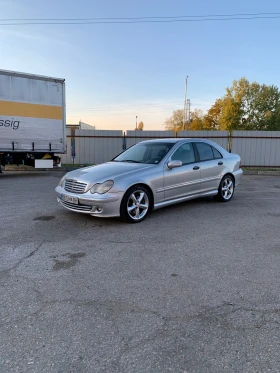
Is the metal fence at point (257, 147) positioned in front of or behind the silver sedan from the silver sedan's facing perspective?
behind

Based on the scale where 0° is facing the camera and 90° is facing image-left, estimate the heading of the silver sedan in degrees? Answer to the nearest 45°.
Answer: approximately 45°

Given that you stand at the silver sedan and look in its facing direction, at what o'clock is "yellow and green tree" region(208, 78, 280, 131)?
The yellow and green tree is roughly at 5 o'clock from the silver sedan.

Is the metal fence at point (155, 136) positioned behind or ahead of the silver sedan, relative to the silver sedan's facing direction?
behind
